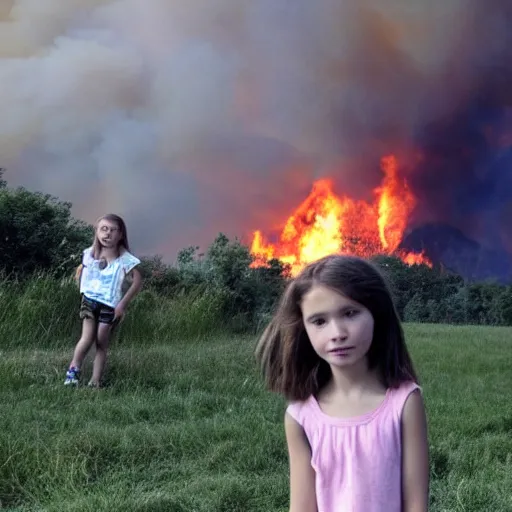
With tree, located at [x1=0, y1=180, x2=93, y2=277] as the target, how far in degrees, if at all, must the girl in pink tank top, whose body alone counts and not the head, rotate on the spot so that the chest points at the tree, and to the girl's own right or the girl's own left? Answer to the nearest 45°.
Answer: approximately 135° to the girl's own right

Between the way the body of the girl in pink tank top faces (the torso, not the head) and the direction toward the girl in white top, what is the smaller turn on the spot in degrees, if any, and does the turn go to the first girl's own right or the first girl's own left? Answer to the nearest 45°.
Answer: approximately 135° to the first girl's own right

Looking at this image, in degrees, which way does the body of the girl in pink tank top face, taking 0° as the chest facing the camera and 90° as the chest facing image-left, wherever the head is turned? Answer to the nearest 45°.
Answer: approximately 0°
